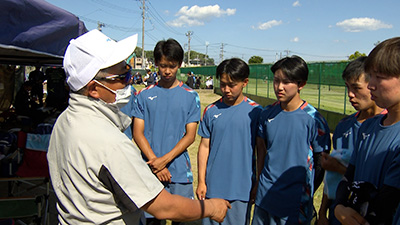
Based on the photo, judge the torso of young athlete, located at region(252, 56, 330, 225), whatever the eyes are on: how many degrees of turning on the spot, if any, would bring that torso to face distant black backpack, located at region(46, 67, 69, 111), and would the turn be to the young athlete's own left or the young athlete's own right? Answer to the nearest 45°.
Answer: approximately 90° to the young athlete's own right

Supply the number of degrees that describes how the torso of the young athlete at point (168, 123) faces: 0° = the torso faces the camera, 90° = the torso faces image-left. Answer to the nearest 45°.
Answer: approximately 0°

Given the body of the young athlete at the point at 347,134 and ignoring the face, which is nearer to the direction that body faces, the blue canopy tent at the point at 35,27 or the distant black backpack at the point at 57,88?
the blue canopy tent

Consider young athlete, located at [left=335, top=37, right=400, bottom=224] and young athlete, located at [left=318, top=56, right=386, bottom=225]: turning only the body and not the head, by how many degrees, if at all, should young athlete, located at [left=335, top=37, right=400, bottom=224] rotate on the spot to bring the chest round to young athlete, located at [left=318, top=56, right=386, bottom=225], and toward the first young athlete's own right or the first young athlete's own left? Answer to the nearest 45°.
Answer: approximately 135° to the first young athlete's own right

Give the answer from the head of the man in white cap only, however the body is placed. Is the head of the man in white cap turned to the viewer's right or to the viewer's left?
to the viewer's right

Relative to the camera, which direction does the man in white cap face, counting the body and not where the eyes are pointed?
to the viewer's right

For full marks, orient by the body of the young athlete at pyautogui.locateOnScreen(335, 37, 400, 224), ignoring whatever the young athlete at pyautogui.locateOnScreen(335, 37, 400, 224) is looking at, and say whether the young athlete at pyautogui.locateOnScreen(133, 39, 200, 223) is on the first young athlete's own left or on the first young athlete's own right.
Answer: on the first young athlete's own right

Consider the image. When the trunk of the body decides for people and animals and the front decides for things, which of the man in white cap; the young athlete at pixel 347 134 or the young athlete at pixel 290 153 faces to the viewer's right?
the man in white cap

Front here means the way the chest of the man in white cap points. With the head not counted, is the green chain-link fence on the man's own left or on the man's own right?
on the man's own left

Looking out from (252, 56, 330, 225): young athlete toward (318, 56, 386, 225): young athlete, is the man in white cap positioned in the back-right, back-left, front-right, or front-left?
back-right

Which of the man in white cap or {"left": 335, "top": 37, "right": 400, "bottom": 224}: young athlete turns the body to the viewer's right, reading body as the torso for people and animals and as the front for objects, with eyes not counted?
the man in white cap
